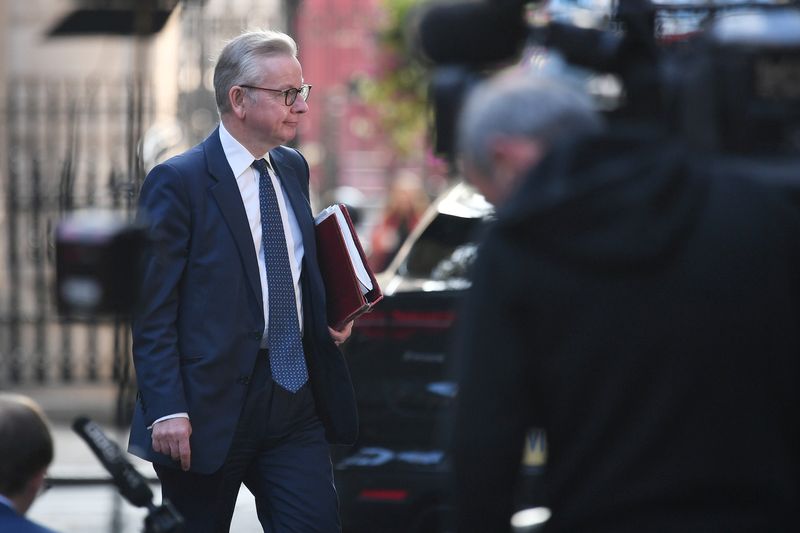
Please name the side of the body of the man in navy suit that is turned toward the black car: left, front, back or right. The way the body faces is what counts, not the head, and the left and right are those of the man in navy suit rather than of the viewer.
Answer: left

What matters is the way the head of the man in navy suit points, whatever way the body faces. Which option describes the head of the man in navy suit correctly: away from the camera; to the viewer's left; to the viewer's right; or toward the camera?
to the viewer's right

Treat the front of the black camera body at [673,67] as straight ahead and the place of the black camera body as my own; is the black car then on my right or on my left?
on my right

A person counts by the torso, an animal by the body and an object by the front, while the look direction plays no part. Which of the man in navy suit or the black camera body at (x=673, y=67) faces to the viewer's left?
the black camera body

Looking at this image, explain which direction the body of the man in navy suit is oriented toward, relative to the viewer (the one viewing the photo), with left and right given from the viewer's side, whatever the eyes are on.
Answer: facing the viewer and to the right of the viewer

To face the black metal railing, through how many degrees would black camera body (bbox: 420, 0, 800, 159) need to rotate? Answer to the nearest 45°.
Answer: approximately 45° to its right

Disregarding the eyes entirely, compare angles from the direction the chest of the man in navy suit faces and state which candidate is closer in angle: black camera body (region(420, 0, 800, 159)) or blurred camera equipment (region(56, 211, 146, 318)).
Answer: the black camera body

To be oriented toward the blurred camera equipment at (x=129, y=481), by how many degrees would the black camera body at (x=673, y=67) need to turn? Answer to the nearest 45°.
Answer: approximately 45° to its left

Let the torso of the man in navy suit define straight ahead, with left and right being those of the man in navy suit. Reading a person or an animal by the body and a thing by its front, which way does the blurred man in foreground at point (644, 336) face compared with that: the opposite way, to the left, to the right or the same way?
the opposite way

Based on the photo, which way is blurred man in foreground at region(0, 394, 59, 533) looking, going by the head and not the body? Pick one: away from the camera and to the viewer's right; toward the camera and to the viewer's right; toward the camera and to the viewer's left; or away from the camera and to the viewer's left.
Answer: away from the camera and to the viewer's right

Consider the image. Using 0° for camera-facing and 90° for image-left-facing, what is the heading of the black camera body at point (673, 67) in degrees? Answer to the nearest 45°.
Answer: approximately 90°

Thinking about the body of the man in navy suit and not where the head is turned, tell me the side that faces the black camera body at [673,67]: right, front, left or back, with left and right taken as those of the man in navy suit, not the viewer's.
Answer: front

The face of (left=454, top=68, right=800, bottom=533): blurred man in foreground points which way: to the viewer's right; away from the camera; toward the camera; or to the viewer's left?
to the viewer's left

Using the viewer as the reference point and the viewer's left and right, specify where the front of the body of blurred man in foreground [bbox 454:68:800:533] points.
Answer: facing away from the viewer and to the left of the viewer
